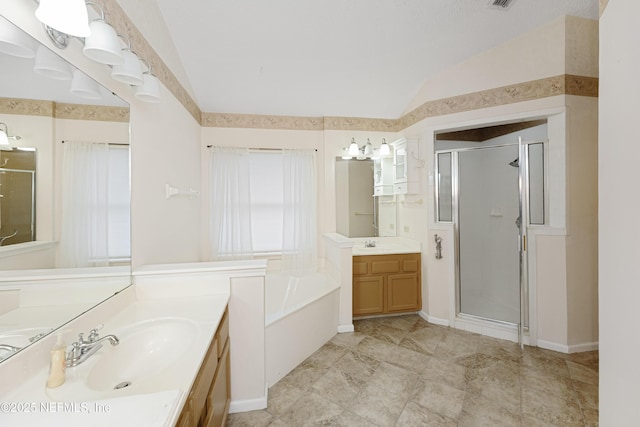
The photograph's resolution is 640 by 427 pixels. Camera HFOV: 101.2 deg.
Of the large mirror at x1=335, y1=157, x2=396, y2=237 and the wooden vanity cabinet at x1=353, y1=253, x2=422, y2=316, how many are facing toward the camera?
2

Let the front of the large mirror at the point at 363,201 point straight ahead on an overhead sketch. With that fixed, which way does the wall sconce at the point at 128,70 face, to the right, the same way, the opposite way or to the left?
to the left

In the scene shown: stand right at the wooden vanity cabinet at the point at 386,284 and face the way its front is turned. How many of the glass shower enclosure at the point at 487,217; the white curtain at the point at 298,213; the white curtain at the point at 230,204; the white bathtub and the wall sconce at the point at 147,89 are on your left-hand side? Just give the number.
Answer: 1

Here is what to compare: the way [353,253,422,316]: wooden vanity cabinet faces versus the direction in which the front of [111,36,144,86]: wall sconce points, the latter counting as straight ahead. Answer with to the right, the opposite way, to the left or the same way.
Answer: to the right

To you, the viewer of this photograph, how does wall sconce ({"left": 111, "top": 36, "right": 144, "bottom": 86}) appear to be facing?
facing the viewer and to the right of the viewer

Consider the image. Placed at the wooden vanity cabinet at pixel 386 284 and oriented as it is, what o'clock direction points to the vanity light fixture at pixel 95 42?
The vanity light fixture is roughly at 1 o'clock from the wooden vanity cabinet.

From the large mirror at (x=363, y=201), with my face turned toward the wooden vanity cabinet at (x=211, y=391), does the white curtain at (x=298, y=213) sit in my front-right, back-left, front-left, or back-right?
front-right

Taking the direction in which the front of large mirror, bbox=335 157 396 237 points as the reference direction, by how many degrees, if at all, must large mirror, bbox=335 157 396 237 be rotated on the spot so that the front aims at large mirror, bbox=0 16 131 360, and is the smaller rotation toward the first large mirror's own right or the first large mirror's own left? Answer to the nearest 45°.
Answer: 0° — it already faces it

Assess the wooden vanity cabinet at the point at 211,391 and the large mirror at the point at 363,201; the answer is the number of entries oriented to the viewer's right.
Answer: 1

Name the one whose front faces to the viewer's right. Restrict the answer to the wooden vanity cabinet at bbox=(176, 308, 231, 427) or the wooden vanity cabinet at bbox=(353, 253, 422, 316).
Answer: the wooden vanity cabinet at bbox=(176, 308, 231, 427)

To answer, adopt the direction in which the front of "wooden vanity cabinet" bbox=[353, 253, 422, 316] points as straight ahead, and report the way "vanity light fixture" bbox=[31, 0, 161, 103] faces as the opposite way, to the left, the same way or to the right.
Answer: to the left

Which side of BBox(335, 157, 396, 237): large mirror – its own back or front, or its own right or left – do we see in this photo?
front

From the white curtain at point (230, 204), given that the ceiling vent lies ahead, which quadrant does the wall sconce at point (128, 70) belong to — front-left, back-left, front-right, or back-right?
front-right

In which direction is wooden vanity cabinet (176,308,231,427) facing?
to the viewer's right

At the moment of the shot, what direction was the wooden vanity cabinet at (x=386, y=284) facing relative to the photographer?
facing the viewer

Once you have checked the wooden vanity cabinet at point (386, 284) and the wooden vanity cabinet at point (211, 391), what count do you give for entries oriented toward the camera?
1
